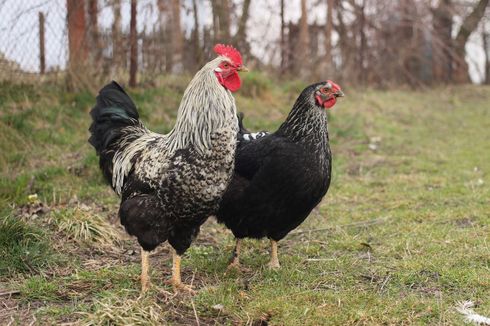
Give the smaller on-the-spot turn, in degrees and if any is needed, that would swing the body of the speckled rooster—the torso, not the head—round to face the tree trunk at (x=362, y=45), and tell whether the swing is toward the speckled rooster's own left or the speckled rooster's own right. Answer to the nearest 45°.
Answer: approximately 45° to the speckled rooster's own left

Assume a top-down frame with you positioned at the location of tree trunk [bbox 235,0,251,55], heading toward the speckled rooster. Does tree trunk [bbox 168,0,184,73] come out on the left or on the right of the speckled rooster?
right

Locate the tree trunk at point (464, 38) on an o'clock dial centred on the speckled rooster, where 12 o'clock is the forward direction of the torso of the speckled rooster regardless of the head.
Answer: The tree trunk is roughly at 10 o'clock from the speckled rooster.

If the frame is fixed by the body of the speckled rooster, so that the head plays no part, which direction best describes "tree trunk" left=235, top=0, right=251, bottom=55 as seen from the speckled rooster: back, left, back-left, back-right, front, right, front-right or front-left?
left

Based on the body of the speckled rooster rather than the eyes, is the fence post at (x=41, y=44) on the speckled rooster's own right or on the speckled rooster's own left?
on the speckled rooster's own left

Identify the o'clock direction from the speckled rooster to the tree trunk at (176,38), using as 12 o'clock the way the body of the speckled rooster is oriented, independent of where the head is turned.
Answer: The tree trunk is roughly at 9 o'clock from the speckled rooster.

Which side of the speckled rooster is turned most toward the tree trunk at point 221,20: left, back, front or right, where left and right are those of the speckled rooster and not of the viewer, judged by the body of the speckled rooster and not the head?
left

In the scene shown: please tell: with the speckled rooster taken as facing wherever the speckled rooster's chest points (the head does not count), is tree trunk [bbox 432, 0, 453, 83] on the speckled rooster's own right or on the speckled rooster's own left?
on the speckled rooster's own left

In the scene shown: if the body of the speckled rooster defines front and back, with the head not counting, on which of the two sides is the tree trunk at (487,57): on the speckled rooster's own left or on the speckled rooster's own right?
on the speckled rooster's own left

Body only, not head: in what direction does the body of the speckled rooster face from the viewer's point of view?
to the viewer's right

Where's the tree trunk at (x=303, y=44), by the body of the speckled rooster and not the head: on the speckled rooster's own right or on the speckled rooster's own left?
on the speckled rooster's own left

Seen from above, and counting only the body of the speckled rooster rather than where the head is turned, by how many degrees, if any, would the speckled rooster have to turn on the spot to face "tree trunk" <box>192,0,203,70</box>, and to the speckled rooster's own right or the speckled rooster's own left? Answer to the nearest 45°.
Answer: approximately 90° to the speckled rooster's own left
